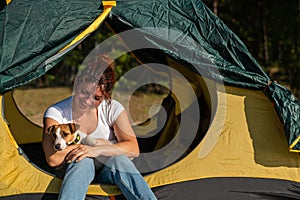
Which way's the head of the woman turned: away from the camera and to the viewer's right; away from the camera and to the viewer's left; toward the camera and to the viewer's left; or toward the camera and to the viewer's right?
toward the camera and to the viewer's left

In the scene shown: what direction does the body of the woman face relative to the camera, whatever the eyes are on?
toward the camera

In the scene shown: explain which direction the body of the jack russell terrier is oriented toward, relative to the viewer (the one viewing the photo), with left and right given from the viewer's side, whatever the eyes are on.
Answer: facing the viewer and to the left of the viewer
